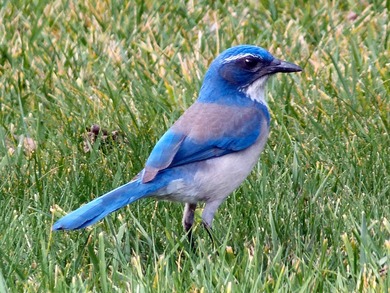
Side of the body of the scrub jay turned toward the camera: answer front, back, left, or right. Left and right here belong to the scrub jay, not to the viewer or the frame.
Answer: right
